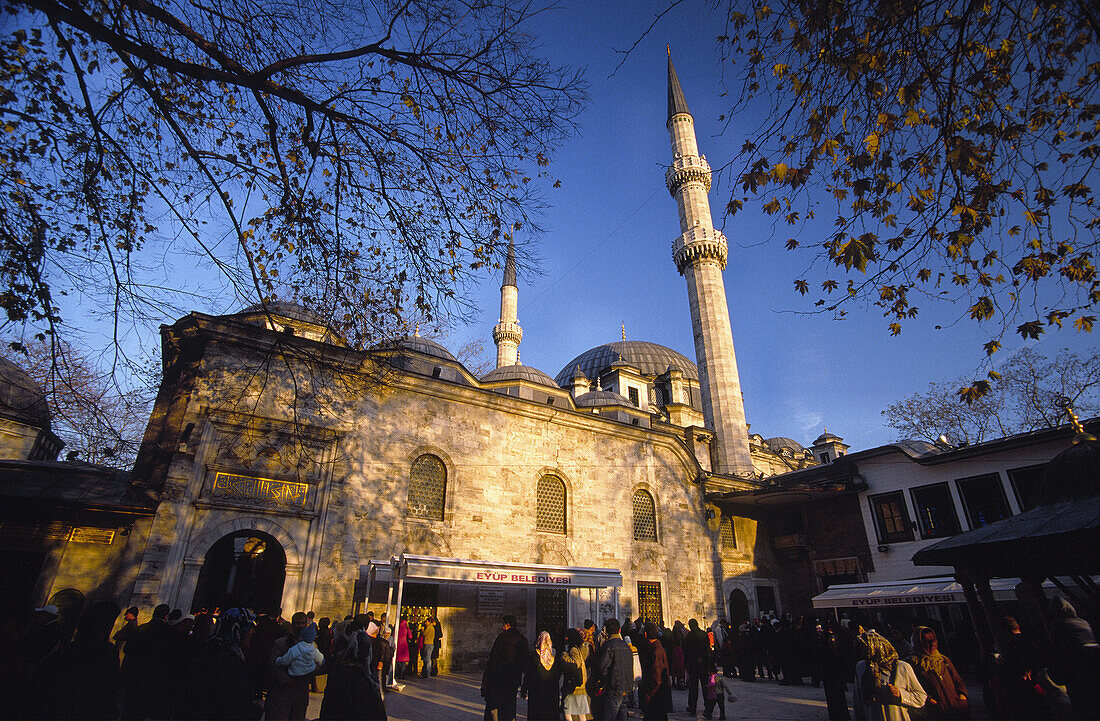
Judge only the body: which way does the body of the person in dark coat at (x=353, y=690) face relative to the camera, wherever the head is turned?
away from the camera

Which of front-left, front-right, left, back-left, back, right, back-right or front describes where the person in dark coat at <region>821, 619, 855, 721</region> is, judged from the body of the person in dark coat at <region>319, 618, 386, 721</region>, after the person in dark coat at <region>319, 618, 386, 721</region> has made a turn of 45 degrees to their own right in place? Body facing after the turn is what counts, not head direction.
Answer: front-right

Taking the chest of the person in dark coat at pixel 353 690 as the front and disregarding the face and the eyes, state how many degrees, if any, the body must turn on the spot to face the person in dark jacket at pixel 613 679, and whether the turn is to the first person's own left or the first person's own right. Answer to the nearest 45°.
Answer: approximately 90° to the first person's own right

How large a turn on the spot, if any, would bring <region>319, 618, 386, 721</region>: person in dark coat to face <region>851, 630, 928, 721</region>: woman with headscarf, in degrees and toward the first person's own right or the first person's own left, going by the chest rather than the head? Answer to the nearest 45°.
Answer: approximately 90° to the first person's own right

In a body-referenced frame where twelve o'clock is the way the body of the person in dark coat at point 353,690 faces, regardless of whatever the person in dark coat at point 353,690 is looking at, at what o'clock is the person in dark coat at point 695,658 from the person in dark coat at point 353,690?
the person in dark coat at point 695,658 is roughly at 2 o'clock from the person in dark coat at point 353,690.

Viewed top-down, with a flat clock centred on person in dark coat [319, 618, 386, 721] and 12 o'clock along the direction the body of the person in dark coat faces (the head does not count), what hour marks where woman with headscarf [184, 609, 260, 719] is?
The woman with headscarf is roughly at 9 o'clock from the person in dark coat.

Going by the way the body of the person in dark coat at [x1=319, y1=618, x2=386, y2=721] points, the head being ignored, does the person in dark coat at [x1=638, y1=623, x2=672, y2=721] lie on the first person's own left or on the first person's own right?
on the first person's own right

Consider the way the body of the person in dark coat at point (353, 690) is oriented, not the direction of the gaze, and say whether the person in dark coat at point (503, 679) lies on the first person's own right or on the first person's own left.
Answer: on the first person's own right
